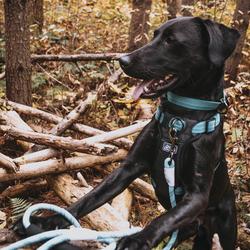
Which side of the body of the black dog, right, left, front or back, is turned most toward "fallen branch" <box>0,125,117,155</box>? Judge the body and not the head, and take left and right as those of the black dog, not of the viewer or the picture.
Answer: right

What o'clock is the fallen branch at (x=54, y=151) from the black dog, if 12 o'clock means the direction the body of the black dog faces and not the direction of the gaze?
The fallen branch is roughly at 3 o'clock from the black dog.

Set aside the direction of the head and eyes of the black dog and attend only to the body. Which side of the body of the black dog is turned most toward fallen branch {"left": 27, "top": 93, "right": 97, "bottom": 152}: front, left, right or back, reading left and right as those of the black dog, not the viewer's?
right

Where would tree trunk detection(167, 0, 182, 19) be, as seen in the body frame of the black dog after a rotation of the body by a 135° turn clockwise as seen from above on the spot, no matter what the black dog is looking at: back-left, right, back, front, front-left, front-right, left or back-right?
front

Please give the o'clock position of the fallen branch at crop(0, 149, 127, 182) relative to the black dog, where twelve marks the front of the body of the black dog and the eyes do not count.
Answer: The fallen branch is roughly at 3 o'clock from the black dog.

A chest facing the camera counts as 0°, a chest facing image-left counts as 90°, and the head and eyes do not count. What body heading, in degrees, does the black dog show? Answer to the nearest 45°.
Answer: approximately 45°

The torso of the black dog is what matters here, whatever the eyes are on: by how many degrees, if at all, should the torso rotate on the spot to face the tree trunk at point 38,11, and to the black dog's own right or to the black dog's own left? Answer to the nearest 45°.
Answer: approximately 135° to the black dog's own right

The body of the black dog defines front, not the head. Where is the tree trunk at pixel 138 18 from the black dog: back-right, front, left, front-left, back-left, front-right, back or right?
back-right
